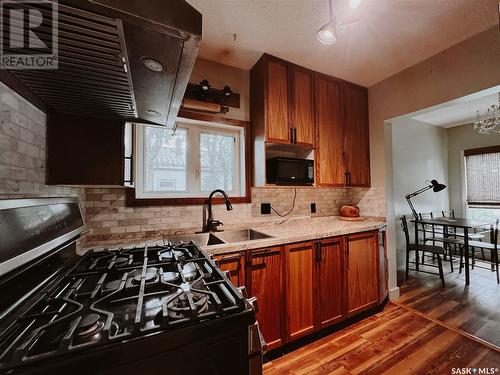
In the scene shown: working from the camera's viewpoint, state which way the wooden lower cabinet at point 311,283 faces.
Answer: facing the viewer and to the right of the viewer

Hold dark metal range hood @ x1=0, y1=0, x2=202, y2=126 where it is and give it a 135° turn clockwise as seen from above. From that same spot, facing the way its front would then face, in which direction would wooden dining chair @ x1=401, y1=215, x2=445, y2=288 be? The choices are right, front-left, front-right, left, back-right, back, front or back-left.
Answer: back-left

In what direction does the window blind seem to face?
toward the camera

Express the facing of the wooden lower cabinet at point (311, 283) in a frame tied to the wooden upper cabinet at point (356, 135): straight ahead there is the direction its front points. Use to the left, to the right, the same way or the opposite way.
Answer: the same way

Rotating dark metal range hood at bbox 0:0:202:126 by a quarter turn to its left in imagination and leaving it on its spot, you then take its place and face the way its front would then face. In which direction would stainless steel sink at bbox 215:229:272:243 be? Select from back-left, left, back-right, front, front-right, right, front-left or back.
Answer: front-right

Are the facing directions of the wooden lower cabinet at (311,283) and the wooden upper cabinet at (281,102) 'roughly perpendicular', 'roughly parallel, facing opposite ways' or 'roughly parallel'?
roughly parallel

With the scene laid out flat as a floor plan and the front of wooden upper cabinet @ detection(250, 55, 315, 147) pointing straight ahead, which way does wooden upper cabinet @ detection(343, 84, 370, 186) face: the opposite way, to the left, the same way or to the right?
the same way

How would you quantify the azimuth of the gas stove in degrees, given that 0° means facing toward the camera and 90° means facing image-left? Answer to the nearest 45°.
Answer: approximately 270°

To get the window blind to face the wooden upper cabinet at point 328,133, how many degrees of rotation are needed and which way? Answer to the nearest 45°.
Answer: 0° — it already faces it

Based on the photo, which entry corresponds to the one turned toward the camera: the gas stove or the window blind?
the window blind

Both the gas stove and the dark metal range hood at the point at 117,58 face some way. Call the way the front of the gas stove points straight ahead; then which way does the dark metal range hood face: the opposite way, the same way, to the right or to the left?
the same way

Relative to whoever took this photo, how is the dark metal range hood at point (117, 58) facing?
facing to the right of the viewer

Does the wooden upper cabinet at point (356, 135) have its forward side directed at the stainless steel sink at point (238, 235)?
no

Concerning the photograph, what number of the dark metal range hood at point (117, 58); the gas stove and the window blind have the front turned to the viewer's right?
2
